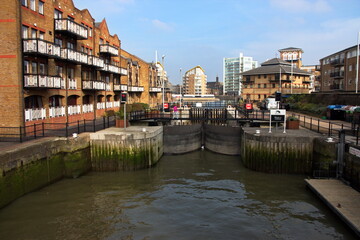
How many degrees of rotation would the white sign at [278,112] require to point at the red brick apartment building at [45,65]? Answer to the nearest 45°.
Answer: approximately 90° to its right

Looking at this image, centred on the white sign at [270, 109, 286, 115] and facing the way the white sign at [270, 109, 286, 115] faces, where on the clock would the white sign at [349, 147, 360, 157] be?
the white sign at [349, 147, 360, 157] is roughly at 11 o'clock from the white sign at [270, 109, 286, 115].

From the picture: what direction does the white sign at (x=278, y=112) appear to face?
toward the camera

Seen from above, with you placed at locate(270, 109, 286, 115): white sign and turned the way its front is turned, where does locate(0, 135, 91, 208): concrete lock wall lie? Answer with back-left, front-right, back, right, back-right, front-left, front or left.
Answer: front-right

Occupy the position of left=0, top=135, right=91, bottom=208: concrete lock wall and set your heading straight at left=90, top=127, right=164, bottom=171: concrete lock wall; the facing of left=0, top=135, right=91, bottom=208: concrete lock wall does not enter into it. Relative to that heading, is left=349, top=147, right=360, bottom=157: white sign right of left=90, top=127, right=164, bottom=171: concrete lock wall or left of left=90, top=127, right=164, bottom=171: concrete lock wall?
right

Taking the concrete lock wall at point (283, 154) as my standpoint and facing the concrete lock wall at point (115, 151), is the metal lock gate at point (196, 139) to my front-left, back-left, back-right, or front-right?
front-right

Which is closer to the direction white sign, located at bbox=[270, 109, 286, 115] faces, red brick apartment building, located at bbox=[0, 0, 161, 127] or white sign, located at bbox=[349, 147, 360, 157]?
the white sign
